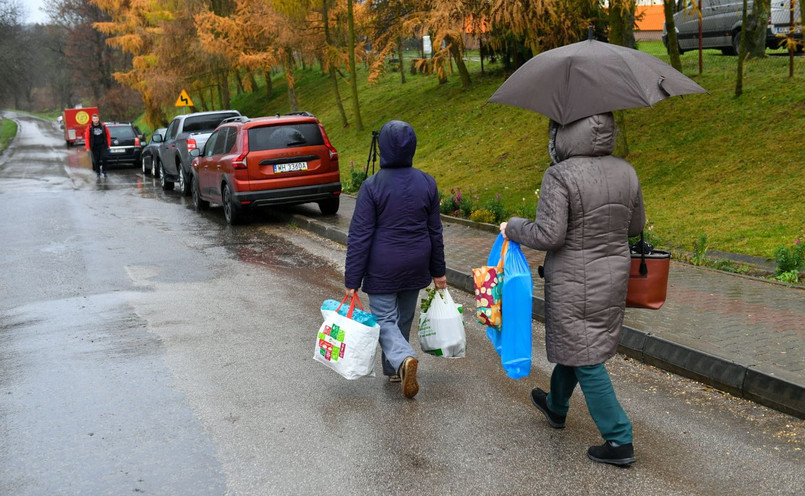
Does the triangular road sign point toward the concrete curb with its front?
yes

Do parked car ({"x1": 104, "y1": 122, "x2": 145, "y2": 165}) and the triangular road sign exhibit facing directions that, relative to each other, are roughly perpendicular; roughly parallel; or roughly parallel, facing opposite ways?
roughly parallel, facing opposite ways

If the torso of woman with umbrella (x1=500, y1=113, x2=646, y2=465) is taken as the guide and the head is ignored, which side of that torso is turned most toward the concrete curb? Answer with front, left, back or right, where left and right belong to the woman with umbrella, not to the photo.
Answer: right

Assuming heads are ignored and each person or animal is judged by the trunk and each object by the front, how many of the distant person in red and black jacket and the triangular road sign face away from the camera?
0

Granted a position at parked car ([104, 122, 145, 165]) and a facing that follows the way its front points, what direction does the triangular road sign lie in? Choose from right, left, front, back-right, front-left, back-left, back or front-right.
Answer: front-right

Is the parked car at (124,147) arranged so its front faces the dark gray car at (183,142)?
no

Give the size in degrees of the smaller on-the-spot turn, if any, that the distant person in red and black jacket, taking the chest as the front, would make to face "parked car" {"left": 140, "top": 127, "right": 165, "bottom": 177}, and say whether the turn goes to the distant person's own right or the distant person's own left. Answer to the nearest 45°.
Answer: approximately 45° to the distant person's own left

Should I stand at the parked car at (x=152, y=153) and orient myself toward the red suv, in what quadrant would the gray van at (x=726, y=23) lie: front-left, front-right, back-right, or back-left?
front-left

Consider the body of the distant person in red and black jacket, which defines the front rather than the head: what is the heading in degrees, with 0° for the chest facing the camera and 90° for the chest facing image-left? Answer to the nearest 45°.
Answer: approximately 0°

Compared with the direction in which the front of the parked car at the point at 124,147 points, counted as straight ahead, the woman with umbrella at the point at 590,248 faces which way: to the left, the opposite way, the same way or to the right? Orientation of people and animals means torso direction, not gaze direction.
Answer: the same way

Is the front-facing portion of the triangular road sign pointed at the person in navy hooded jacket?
yes

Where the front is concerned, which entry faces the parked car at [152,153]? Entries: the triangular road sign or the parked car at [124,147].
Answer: the triangular road sign

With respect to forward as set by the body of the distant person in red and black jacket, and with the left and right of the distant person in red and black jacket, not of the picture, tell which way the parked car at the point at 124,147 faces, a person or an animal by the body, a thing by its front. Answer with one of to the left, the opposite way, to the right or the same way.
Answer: the opposite way

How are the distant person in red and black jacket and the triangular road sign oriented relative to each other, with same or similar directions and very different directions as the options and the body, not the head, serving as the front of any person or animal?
same or similar directions

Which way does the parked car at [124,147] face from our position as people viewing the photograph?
facing away from the viewer

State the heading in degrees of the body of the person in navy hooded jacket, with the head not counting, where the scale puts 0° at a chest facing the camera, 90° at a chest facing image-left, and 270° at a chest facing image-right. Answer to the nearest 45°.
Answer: approximately 180°

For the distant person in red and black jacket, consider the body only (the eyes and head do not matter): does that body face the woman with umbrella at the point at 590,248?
yes

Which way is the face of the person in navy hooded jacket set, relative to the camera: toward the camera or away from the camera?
away from the camera

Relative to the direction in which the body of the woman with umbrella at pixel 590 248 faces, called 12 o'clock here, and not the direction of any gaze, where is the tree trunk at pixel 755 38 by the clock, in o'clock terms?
The tree trunk is roughly at 2 o'clock from the woman with umbrella.

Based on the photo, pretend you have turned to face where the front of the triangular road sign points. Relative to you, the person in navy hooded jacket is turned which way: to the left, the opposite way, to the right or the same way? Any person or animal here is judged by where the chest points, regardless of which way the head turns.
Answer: the opposite way

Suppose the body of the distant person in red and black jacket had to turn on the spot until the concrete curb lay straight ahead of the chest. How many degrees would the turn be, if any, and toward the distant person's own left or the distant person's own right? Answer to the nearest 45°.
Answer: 0° — they already face it
